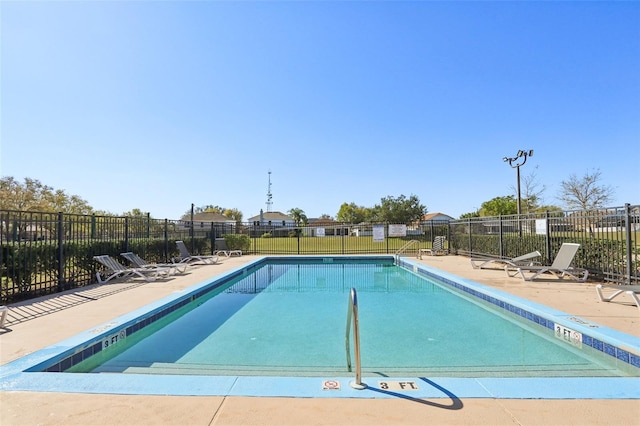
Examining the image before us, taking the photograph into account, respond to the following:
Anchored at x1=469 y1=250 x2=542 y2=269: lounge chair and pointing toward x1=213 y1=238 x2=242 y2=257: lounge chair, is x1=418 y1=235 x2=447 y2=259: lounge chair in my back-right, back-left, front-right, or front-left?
front-right

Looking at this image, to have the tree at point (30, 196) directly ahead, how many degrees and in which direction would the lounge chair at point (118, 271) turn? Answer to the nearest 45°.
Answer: approximately 90° to its left

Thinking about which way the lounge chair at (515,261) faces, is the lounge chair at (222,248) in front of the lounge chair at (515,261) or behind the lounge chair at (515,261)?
in front

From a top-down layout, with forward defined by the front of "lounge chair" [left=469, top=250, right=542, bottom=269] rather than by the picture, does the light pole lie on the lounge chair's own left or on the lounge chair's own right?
on the lounge chair's own right

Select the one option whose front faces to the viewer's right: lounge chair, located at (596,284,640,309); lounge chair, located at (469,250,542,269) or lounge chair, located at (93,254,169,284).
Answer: lounge chair, located at (93,254,169,284)

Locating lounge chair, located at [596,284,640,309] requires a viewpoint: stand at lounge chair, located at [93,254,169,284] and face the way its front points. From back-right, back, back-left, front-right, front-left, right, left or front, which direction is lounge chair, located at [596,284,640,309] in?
front-right

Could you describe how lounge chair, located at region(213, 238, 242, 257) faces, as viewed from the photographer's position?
facing to the right of the viewer

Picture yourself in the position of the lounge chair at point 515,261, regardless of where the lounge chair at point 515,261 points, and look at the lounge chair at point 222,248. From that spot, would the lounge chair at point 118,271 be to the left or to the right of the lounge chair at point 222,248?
left

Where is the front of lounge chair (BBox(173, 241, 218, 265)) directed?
to the viewer's right

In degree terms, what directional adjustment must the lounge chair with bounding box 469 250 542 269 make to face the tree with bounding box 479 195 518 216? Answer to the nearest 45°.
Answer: approximately 90° to its right

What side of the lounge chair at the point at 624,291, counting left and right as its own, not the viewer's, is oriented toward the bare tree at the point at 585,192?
right

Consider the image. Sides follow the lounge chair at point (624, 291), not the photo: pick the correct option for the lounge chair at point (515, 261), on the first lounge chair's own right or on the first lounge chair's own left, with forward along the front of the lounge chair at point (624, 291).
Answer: on the first lounge chair's own right

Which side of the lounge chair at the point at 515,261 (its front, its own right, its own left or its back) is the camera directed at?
left

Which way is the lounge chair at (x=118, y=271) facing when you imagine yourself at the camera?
facing to the right of the viewer

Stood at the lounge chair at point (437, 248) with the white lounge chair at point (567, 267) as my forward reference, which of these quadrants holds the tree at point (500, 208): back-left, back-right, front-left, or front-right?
back-left
